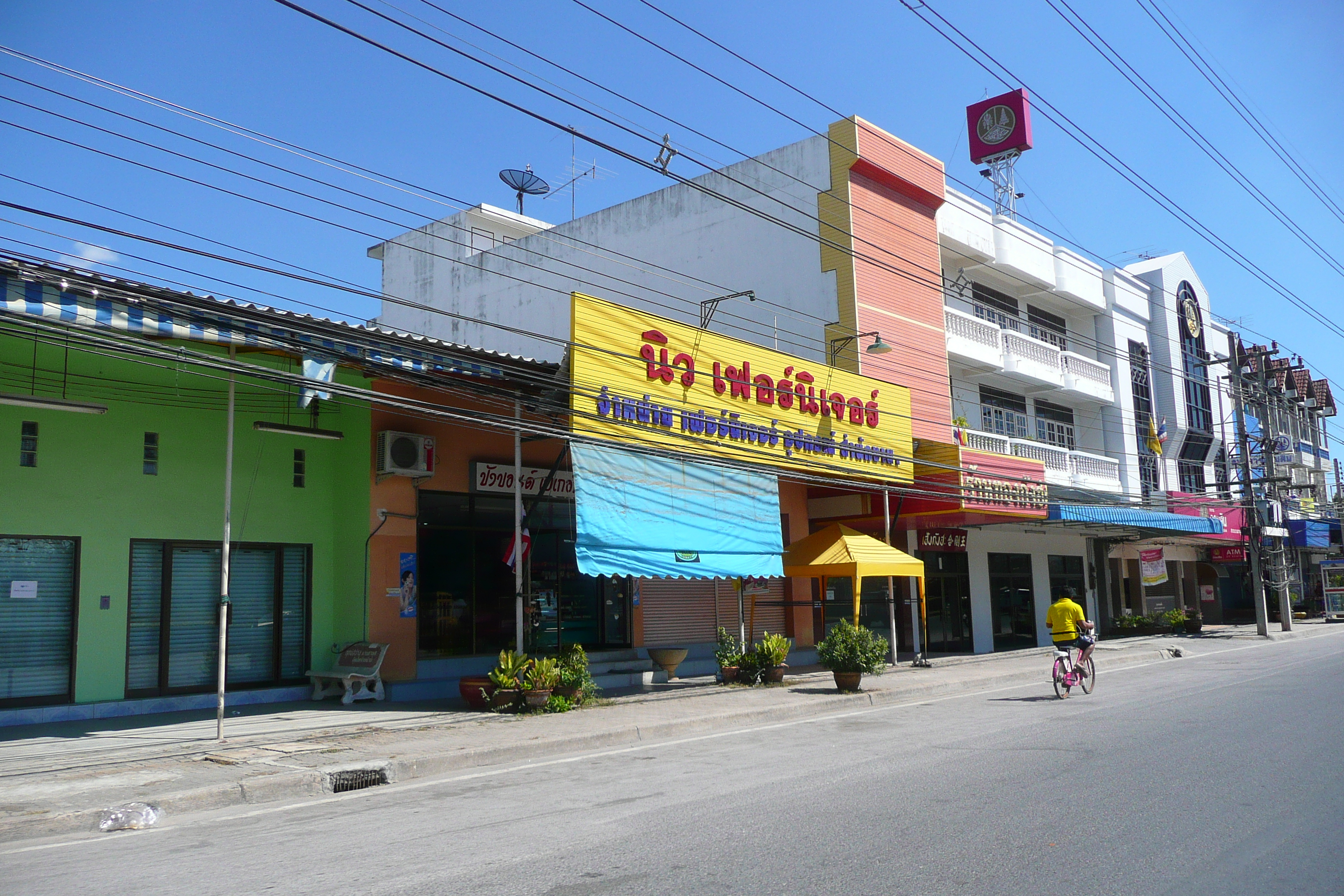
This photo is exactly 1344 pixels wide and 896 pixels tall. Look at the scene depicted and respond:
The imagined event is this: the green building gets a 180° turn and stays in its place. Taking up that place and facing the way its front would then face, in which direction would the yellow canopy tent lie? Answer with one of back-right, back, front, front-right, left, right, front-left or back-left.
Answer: back-right

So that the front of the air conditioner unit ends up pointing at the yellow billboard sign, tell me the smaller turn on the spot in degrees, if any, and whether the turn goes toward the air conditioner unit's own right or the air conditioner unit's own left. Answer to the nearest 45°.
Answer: approximately 45° to the air conditioner unit's own left

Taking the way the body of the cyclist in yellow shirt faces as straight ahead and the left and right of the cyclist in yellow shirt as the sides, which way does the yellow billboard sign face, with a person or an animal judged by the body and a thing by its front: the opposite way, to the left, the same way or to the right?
to the right

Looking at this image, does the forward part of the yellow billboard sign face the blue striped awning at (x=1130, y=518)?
no

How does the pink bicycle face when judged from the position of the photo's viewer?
facing away from the viewer and to the right of the viewer

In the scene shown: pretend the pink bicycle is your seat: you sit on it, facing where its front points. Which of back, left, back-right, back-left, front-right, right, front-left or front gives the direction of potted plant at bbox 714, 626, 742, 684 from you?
back-left

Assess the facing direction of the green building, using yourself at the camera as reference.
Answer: facing the viewer and to the right of the viewer

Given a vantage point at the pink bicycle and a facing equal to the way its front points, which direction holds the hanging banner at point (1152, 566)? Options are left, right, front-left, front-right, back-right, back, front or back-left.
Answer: front-left

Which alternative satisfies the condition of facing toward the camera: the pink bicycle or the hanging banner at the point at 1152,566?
the hanging banner

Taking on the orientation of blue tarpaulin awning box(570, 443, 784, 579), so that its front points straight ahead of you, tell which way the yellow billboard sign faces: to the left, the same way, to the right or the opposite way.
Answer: the same way

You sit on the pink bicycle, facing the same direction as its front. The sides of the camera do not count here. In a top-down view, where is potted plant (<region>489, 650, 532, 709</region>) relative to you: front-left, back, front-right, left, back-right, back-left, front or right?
back

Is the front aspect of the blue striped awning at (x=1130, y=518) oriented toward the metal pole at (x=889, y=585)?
no

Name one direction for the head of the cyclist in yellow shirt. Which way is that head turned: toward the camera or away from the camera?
away from the camera

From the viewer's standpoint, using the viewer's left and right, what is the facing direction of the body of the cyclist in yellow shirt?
facing away from the viewer and to the right of the viewer

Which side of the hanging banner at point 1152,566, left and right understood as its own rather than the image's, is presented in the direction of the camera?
front

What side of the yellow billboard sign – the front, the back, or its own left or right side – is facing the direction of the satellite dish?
back

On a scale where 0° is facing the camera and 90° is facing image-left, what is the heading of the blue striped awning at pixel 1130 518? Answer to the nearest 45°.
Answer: approximately 315°

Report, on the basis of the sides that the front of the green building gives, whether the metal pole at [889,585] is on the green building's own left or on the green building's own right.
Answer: on the green building's own left
